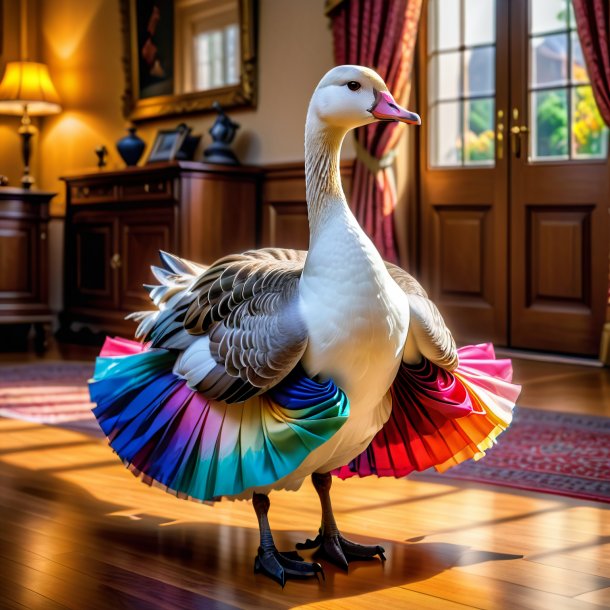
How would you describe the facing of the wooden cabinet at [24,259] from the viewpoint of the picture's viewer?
facing the viewer

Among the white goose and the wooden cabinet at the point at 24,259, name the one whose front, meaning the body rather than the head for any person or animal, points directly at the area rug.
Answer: the wooden cabinet

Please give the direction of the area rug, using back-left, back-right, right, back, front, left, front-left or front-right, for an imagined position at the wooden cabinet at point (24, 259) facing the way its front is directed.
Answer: front

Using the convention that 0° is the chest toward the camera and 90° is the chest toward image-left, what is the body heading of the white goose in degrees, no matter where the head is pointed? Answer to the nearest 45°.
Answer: approximately 315°

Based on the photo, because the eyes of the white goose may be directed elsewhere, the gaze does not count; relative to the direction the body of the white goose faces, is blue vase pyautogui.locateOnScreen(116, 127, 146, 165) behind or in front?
behind

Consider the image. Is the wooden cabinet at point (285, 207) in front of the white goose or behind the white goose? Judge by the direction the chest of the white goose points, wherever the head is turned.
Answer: behind

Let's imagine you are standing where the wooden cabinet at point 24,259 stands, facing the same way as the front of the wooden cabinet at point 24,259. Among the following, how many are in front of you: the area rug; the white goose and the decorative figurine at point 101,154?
2

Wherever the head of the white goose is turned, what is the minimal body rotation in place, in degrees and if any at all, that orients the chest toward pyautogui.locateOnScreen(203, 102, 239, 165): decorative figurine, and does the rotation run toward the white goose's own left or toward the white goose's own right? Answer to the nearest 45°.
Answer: approximately 135° to the white goose's own left

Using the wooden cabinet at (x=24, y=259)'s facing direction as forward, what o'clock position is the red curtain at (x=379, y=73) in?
The red curtain is roughly at 10 o'clock from the wooden cabinet.

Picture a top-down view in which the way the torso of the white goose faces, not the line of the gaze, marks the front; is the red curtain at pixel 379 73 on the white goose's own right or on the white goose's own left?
on the white goose's own left

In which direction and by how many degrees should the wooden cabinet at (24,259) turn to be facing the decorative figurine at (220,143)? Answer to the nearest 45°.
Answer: approximately 45° to its left

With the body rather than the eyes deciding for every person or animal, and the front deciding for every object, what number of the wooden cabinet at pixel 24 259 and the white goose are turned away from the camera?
0
